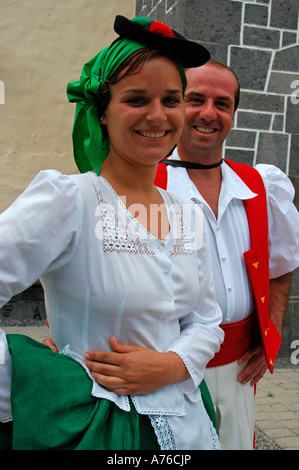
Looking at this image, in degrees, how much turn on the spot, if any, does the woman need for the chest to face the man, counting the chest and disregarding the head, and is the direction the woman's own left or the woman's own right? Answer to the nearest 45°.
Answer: approximately 90° to the woman's own left

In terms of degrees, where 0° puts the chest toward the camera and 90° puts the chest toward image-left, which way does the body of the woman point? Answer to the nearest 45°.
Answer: approximately 315°
